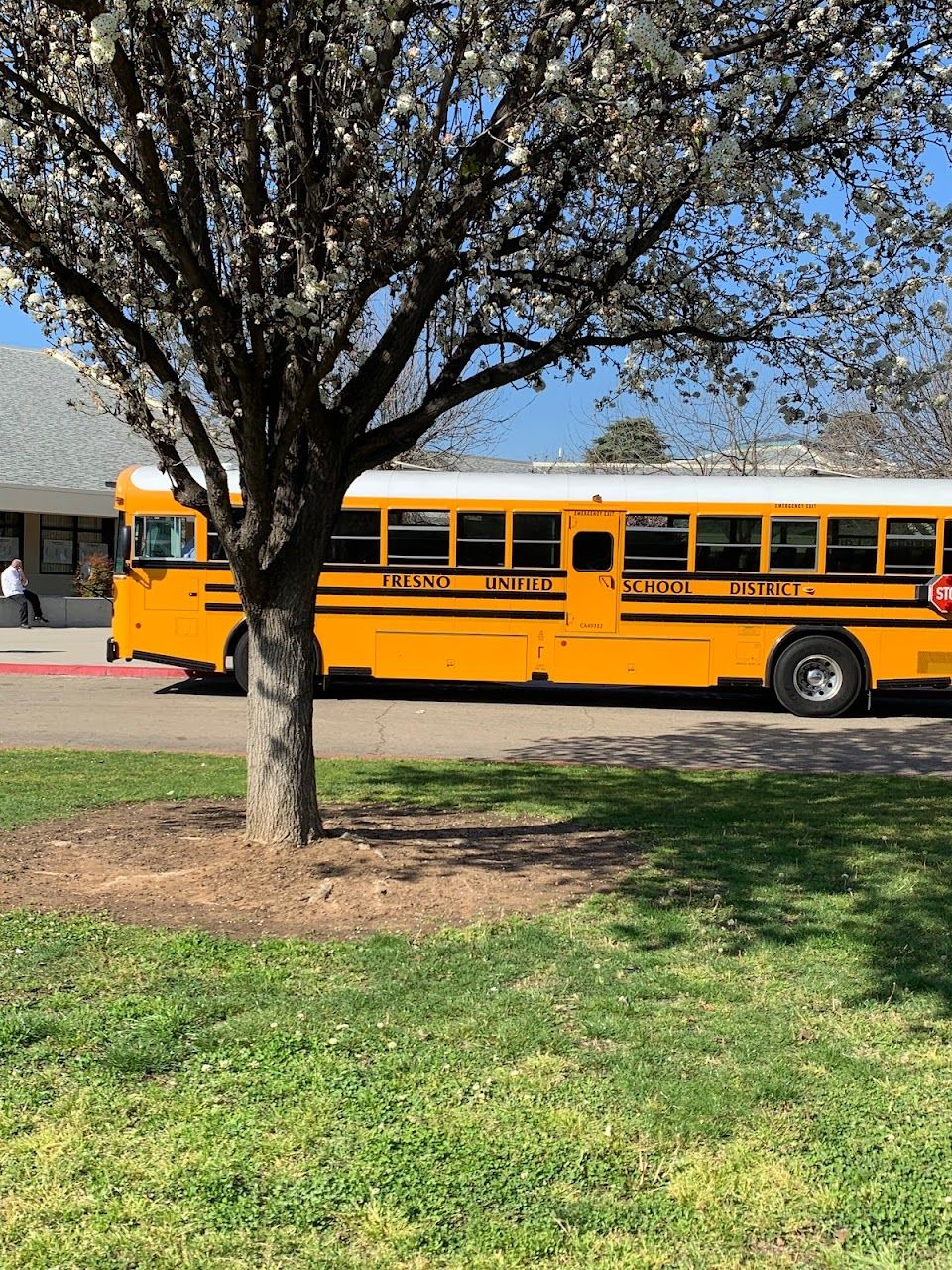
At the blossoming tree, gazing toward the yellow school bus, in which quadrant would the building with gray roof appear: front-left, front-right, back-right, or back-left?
front-left

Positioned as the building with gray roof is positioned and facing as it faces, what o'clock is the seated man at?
The seated man is roughly at 12 o'clock from the building with gray roof.

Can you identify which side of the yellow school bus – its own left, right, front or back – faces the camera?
left

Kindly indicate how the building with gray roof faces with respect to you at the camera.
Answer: facing the viewer

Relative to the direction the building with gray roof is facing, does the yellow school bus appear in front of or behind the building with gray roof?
in front

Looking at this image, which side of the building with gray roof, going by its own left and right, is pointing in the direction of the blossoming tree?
front

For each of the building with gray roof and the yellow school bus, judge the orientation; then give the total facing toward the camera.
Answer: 1

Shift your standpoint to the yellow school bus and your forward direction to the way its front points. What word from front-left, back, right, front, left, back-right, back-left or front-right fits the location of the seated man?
front-right

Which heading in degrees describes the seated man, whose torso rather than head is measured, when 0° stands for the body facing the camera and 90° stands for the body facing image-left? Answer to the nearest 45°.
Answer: approximately 315°

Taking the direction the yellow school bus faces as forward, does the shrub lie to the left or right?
on its right

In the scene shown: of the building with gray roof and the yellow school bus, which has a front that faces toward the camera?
the building with gray roof

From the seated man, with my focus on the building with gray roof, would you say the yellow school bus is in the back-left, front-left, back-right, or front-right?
back-right

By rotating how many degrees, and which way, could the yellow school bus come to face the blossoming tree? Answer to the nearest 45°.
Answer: approximately 90° to its left

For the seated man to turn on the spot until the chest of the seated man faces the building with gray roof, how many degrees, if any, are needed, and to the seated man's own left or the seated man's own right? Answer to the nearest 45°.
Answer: approximately 135° to the seated man's own left

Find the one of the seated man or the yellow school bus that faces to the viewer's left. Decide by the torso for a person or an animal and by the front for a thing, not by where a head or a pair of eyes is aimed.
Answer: the yellow school bus

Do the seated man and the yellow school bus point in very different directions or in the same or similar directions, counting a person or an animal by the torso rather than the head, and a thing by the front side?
very different directions

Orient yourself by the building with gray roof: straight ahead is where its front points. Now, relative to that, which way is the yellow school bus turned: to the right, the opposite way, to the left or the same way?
to the right
